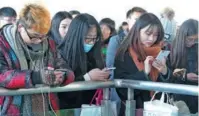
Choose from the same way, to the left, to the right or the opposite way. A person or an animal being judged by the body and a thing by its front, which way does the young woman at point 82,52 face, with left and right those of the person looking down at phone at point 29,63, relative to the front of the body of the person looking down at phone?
the same way

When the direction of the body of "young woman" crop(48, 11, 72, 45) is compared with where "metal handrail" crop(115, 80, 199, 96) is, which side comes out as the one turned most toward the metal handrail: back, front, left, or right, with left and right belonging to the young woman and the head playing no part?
front

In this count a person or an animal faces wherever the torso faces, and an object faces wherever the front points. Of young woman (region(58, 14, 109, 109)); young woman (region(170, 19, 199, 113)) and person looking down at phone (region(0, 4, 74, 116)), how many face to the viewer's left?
0

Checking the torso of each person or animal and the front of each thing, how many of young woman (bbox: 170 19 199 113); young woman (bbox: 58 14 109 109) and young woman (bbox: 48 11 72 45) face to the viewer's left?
0

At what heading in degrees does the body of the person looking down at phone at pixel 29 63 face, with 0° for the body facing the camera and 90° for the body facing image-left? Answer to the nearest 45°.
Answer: approximately 315°

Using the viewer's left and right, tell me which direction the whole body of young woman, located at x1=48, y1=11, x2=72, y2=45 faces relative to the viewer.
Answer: facing the viewer and to the right of the viewer

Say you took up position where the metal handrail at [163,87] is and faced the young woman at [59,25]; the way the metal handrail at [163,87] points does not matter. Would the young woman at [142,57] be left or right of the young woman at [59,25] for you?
right

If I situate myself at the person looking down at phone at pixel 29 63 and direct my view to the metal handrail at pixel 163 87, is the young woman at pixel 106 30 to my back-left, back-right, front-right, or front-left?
front-left

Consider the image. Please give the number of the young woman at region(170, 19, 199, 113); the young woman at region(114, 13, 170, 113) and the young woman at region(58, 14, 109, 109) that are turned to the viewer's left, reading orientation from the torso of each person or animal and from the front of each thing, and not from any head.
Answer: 0

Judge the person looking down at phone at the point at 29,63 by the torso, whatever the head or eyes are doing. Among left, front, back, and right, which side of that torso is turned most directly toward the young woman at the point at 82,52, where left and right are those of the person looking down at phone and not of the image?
left

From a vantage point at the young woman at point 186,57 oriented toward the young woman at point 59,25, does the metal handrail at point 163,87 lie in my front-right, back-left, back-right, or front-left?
front-left

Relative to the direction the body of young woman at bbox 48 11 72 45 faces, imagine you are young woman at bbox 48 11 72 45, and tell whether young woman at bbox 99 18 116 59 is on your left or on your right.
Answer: on your left

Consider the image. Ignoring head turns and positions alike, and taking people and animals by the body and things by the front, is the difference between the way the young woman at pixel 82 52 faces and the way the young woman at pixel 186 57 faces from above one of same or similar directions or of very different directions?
same or similar directions

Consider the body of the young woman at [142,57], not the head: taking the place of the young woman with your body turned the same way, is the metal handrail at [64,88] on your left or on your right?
on your right

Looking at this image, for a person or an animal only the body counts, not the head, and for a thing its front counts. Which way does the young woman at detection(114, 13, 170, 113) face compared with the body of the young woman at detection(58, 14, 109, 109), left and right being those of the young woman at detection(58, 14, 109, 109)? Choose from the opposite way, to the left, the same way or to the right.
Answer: the same way
